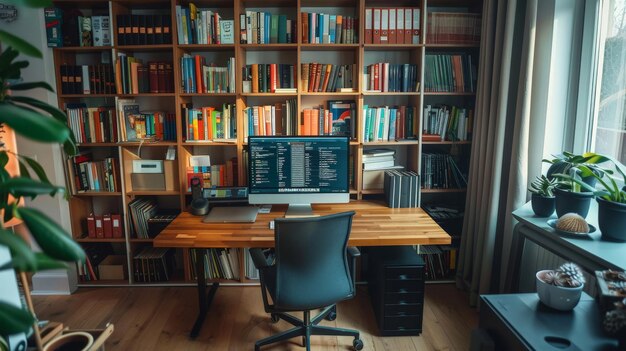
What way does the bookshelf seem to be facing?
toward the camera

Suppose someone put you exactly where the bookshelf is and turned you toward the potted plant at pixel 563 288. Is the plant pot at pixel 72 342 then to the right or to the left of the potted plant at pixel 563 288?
right

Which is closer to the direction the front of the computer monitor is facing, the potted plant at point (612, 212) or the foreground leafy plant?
the foreground leafy plant

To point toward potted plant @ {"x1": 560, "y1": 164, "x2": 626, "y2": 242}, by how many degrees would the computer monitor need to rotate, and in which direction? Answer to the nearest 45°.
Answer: approximately 45° to its left

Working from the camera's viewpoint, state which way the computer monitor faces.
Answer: facing the viewer

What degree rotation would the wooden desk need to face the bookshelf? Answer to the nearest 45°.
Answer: approximately 135° to its right

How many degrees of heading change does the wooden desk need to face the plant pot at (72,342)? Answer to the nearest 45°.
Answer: approximately 45° to its right

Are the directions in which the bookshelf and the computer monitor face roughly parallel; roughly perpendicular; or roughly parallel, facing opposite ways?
roughly parallel

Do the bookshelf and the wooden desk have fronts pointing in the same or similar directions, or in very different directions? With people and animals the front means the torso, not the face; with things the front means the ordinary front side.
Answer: same or similar directions

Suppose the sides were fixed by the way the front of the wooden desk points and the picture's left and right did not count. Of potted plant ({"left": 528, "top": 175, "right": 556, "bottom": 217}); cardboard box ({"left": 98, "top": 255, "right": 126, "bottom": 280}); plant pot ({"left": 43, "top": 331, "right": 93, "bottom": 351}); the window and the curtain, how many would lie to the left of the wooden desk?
3

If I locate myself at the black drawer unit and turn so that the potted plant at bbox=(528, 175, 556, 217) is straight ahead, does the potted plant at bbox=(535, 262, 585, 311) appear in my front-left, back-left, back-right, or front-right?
front-right

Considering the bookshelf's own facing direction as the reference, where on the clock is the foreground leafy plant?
The foreground leafy plant is roughly at 12 o'clock from the bookshelf.

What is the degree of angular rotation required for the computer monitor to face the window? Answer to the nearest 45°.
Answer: approximately 90° to its left

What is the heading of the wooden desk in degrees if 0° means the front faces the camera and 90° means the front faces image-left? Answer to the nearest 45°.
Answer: approximately 0°
